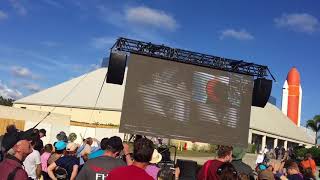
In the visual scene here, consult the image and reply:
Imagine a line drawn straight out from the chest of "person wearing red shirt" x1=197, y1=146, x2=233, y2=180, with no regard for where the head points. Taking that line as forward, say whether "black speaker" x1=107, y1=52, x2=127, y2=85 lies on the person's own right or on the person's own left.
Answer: on the person's own left

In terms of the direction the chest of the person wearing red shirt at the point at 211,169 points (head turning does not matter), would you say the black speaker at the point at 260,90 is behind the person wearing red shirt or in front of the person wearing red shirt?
in front

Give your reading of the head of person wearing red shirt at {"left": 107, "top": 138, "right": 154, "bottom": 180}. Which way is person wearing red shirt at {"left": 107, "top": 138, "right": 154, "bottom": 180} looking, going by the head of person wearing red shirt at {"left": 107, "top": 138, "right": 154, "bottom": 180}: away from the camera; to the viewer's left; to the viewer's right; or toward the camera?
away from the camera

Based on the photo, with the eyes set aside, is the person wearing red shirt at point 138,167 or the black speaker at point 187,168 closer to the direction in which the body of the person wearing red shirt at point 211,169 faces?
the black speaker

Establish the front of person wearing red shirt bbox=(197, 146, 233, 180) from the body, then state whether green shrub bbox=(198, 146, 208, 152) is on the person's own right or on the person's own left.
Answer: on the person's own left

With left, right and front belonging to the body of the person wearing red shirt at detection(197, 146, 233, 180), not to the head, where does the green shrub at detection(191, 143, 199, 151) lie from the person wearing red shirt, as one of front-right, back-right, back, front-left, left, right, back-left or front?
front-left

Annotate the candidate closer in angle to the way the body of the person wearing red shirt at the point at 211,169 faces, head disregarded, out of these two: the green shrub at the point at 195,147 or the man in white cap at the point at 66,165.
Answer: the green shrub

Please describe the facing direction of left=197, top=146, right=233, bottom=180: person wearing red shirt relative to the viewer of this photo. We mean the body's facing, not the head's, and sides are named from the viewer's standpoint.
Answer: facing away from the viewer and to the right of the viewer
